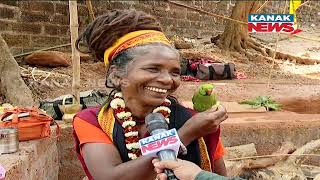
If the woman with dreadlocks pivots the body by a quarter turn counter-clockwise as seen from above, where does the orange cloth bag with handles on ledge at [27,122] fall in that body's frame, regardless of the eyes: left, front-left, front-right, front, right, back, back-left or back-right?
left

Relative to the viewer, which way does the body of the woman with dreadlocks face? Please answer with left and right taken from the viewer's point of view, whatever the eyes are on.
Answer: facing the viewer and to the right of the viewer

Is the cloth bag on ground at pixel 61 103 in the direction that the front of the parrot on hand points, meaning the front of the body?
no

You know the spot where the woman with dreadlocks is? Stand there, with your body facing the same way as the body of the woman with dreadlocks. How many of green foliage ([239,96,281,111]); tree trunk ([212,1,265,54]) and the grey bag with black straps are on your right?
0

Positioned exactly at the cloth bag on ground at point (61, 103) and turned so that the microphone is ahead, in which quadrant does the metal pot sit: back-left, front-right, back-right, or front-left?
front-right

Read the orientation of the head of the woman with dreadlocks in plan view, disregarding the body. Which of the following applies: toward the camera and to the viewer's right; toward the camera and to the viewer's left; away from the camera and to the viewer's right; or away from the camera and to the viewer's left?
toward the camera and to the viewer's right

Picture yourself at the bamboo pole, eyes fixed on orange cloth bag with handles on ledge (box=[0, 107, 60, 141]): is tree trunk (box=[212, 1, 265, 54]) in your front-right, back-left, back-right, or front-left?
back-left

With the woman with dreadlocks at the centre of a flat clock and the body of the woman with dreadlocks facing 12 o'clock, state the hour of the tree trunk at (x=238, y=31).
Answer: The tree trunk is roughly at 8 o'clock from the woman with dreadlocks.

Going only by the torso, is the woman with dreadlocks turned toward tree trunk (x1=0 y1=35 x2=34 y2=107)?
no

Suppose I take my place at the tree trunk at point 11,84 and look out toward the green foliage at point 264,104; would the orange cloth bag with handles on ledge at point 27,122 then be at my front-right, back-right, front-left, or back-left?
front-right

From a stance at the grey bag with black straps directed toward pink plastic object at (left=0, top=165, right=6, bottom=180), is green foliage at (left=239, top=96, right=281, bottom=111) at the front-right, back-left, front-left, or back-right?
front-left

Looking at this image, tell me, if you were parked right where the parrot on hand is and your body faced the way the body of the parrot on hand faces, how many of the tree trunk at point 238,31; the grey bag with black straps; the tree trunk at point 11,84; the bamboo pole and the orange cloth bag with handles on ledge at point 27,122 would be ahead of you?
0

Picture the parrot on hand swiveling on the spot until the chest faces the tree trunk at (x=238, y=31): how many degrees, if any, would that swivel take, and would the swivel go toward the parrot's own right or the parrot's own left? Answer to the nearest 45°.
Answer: approximately 135° to the parrot's own left

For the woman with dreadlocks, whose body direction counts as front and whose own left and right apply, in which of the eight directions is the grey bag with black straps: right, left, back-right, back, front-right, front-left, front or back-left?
back-left

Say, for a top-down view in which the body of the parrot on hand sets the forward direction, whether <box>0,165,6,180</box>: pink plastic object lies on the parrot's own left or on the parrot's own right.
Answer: on the parrot's own right

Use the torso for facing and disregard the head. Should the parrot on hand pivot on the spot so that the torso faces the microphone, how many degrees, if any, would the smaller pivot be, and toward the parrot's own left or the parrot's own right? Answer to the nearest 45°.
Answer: approximately 45° to the parrot's own right
